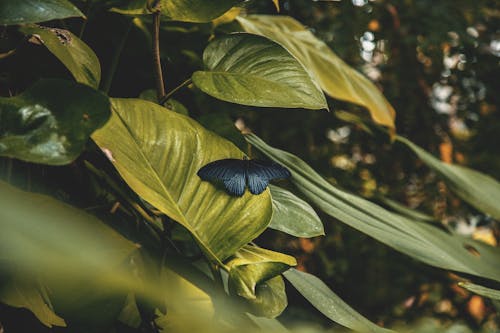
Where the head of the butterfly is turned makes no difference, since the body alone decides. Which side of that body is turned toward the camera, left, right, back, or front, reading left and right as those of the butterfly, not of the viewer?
back
